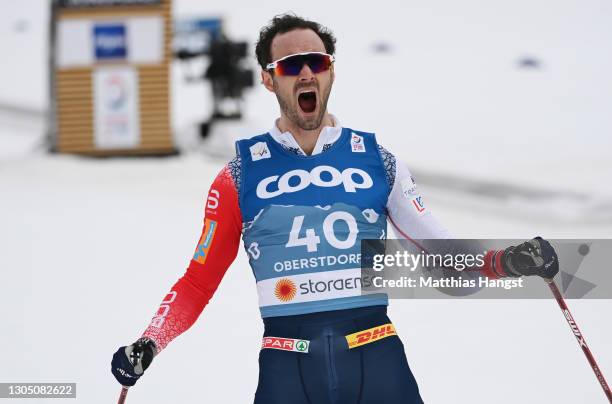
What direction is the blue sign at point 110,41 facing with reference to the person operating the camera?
facing the viewer

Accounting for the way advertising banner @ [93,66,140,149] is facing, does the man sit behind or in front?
in front

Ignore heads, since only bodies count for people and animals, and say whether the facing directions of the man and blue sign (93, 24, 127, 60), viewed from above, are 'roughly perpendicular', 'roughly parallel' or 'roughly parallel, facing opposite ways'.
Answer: roughly parallel

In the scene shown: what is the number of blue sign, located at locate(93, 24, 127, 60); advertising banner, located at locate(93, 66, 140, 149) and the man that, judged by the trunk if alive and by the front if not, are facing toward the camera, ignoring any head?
3

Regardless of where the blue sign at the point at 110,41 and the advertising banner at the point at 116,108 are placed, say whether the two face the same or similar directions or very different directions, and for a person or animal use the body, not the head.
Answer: same or similar directions
